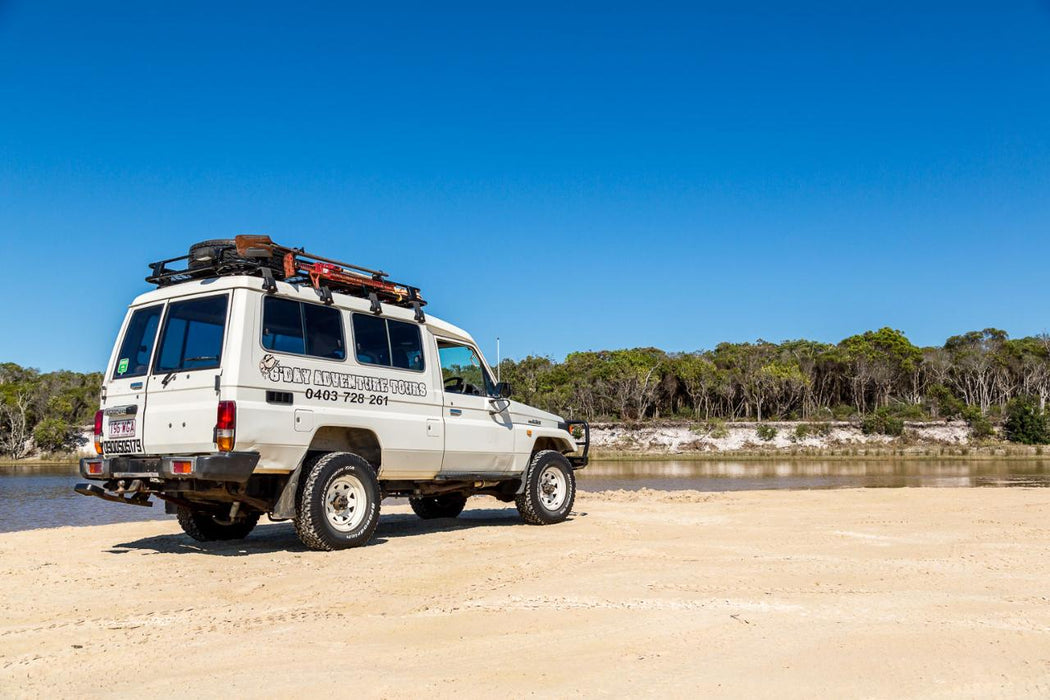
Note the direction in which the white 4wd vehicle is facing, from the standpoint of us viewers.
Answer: facing away from the viewer and to the right of the viewer
